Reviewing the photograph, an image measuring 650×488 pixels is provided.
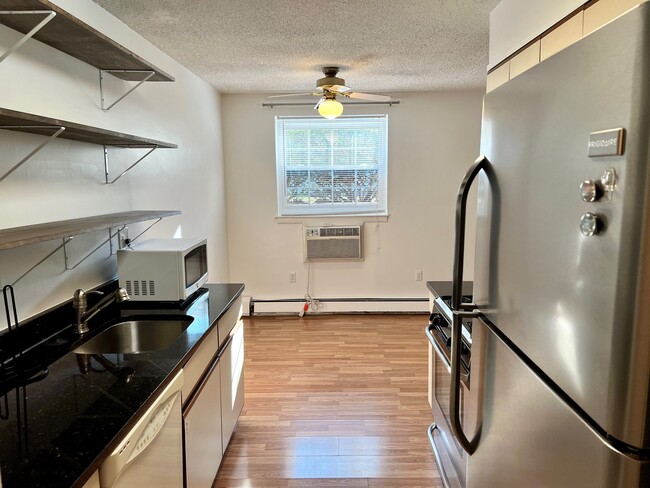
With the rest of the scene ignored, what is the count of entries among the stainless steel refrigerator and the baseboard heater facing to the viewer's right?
0

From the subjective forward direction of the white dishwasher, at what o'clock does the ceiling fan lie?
The ceiling fan is roughly at 9 o'clock from the white dishwasher.

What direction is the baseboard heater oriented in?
toward the camera

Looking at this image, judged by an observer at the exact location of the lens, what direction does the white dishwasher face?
facing the viewer and to the right of the viewer

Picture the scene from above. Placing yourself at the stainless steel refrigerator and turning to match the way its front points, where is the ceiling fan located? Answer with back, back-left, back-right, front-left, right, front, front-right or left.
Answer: right

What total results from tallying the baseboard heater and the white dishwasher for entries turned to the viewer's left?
0

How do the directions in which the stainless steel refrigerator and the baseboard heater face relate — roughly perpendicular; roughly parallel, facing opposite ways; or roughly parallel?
roughly perpendicular

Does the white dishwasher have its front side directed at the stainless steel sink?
no

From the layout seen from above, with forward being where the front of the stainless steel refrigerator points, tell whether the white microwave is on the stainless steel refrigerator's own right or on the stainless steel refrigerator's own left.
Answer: on the stainless steel refrigerator's own right

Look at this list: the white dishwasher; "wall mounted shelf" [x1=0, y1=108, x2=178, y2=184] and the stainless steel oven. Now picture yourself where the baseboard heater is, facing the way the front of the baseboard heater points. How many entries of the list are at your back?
0

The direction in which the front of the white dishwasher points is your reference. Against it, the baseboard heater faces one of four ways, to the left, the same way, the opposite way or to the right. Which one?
to the right

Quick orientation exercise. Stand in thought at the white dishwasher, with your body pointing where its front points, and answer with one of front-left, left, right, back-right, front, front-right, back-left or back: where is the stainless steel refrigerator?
front

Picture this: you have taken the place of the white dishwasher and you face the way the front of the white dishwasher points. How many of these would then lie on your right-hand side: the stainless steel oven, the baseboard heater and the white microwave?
0

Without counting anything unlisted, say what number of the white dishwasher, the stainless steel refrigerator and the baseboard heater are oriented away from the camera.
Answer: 0

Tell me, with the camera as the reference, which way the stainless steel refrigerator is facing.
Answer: facing the viewer and to the left of the viewer

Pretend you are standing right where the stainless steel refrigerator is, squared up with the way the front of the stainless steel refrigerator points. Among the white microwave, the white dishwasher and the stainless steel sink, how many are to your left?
0
